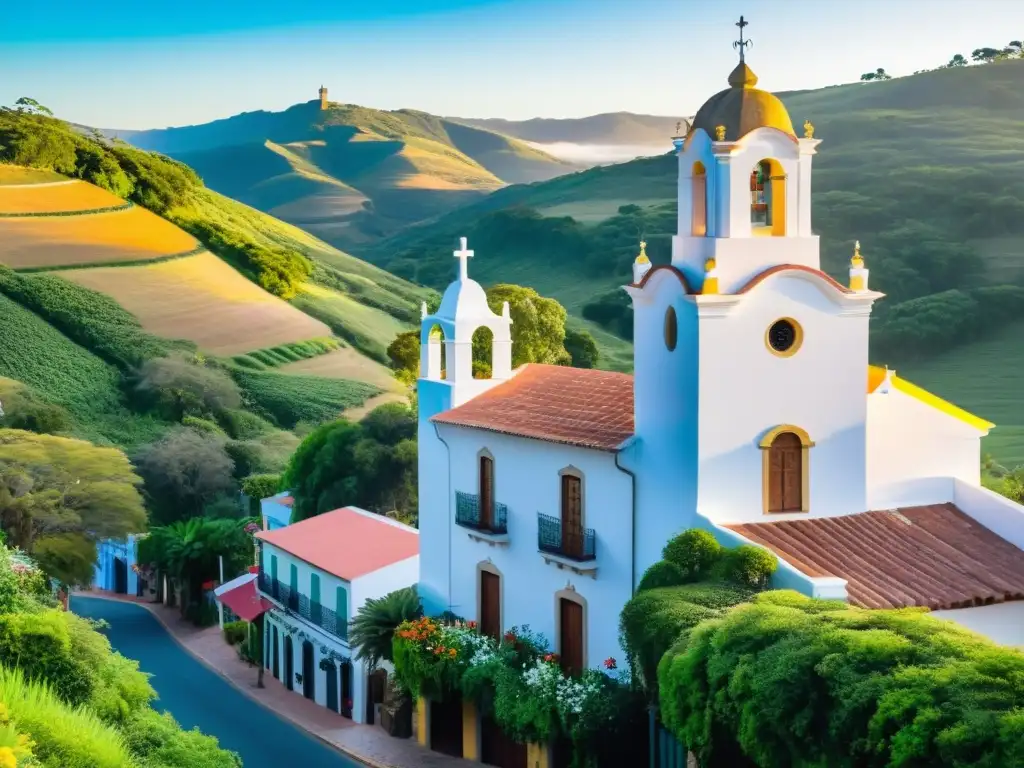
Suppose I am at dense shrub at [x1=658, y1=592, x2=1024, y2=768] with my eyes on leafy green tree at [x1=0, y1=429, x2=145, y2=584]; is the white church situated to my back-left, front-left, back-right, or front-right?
front-right

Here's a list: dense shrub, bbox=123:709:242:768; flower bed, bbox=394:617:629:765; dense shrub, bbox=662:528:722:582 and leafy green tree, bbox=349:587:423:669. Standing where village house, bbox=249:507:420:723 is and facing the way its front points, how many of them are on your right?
0

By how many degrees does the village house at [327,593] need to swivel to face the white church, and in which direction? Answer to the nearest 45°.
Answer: approximately 90° to its left

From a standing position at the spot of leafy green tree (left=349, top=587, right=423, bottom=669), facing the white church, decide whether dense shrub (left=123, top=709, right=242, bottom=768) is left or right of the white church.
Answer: right

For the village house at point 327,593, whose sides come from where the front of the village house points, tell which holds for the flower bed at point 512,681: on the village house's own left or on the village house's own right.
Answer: on the village house's own left

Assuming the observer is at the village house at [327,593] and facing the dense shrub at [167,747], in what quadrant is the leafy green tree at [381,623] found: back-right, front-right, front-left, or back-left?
front-left

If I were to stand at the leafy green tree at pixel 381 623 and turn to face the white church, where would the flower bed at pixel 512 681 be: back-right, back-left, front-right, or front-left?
front-right

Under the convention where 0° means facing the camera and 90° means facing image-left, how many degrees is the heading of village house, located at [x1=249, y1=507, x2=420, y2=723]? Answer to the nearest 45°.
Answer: approximately 45°

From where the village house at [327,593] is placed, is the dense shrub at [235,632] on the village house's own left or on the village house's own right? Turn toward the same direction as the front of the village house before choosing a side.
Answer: on the village house's own right

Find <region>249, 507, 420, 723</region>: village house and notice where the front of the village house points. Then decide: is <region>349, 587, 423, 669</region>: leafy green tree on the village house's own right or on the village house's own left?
on the village house's own left
